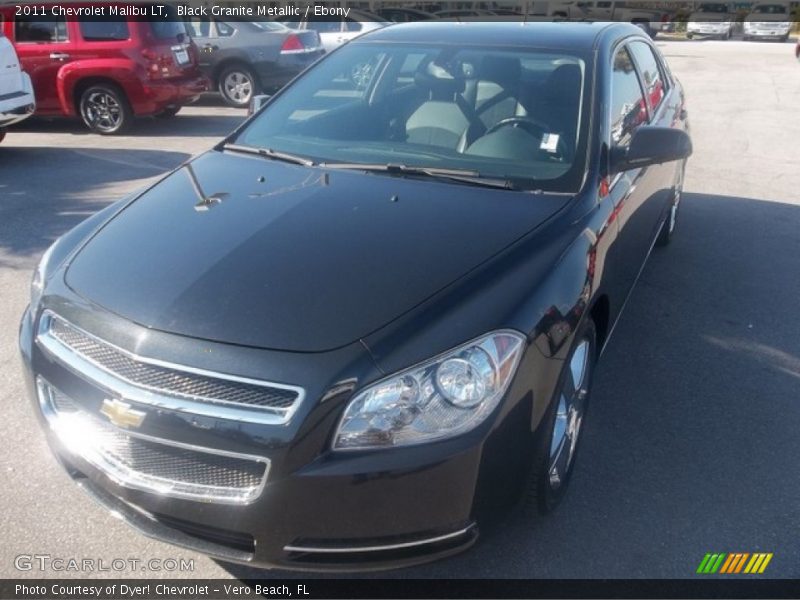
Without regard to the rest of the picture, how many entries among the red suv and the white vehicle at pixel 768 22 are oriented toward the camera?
1

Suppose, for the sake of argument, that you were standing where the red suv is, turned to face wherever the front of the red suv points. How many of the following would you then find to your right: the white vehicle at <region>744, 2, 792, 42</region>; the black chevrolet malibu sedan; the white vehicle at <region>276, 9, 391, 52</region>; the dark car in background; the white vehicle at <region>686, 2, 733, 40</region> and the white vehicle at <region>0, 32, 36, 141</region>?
4

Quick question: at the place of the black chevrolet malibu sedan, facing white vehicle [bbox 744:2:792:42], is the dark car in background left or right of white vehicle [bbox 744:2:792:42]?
left

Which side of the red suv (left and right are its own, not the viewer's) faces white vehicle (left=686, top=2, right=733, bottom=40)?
right

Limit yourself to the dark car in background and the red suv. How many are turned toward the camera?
0

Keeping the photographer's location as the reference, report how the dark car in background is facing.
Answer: facing away from the viewer and to the left of the viewer

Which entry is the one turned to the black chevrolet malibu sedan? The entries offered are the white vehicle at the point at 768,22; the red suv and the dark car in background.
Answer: the white vehicle

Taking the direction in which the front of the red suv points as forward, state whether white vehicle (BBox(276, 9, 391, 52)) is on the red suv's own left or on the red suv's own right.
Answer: on the red suv's own right

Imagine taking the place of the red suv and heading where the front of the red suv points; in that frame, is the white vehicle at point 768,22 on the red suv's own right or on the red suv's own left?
on the red suv's own right

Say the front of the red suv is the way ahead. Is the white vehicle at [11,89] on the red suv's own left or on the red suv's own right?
on the red suv's own left

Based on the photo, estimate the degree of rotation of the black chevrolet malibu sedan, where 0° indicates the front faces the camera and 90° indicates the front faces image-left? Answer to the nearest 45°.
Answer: approximately 45°

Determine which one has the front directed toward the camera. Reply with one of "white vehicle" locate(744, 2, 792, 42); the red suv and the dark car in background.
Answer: the white vehicle
